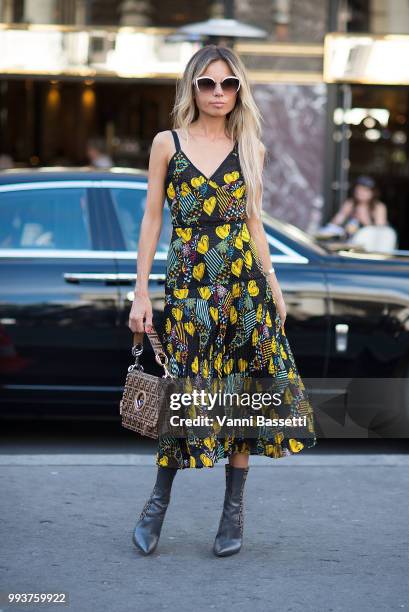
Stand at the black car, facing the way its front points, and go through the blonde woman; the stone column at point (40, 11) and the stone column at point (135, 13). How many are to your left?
2

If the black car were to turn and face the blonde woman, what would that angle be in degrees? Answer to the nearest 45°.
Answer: approximately 90° to its right

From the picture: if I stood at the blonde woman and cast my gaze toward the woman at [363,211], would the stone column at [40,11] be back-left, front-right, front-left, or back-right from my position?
front-left

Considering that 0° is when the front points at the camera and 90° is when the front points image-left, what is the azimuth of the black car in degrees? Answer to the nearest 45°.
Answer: approximately 270°

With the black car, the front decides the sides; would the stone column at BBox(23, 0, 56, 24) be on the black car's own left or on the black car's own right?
on the black car's own left

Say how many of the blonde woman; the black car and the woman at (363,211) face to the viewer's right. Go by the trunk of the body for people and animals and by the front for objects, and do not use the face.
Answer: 1

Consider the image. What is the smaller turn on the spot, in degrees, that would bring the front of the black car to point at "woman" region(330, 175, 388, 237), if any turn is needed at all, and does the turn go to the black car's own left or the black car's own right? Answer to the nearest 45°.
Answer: approximately 45° to the black car's own left

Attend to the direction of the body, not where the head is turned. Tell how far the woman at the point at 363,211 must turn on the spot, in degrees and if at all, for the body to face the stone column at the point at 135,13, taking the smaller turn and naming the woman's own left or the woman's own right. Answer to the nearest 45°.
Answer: approximately 90° to the woman's own right

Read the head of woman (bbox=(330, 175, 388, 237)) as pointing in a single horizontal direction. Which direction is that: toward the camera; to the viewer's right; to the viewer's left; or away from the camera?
toward the camera

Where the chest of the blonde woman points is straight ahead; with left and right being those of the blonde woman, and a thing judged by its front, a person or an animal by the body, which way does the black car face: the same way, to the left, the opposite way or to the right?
to the left

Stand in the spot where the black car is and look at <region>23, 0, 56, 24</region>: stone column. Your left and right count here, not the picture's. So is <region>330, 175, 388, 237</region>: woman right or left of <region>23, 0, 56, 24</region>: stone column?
right

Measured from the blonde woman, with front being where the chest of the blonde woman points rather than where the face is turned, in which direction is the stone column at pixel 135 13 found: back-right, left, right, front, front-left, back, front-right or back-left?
back

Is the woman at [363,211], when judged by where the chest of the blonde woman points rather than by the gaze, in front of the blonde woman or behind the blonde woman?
behind

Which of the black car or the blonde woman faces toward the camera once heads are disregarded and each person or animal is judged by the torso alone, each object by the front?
the blonde woman

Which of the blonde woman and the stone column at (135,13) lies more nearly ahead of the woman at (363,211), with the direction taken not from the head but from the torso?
the blonde woman

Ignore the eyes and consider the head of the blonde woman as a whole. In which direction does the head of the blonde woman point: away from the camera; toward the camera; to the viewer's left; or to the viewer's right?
toward the camera

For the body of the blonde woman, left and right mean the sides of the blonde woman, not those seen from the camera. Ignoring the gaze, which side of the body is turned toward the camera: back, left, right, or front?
front

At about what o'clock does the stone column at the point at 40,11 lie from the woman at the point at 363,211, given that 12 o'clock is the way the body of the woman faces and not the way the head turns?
The stone column is roughly at 2 o'clock from the woman.
